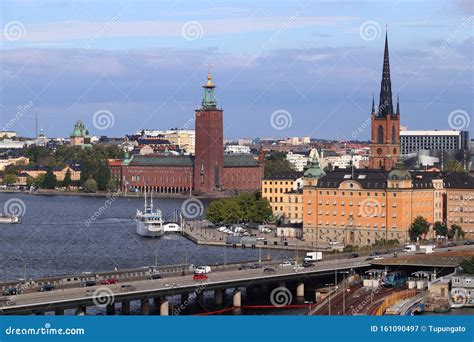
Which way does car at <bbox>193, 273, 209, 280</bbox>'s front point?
to the viewer's right

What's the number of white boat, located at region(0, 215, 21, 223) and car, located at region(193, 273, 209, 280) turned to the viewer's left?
0

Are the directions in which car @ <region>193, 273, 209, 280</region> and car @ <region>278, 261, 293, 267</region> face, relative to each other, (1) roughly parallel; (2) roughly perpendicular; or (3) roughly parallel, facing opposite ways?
roughly parallel, facing opposite ways

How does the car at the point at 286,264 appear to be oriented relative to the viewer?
to the viewer's left
